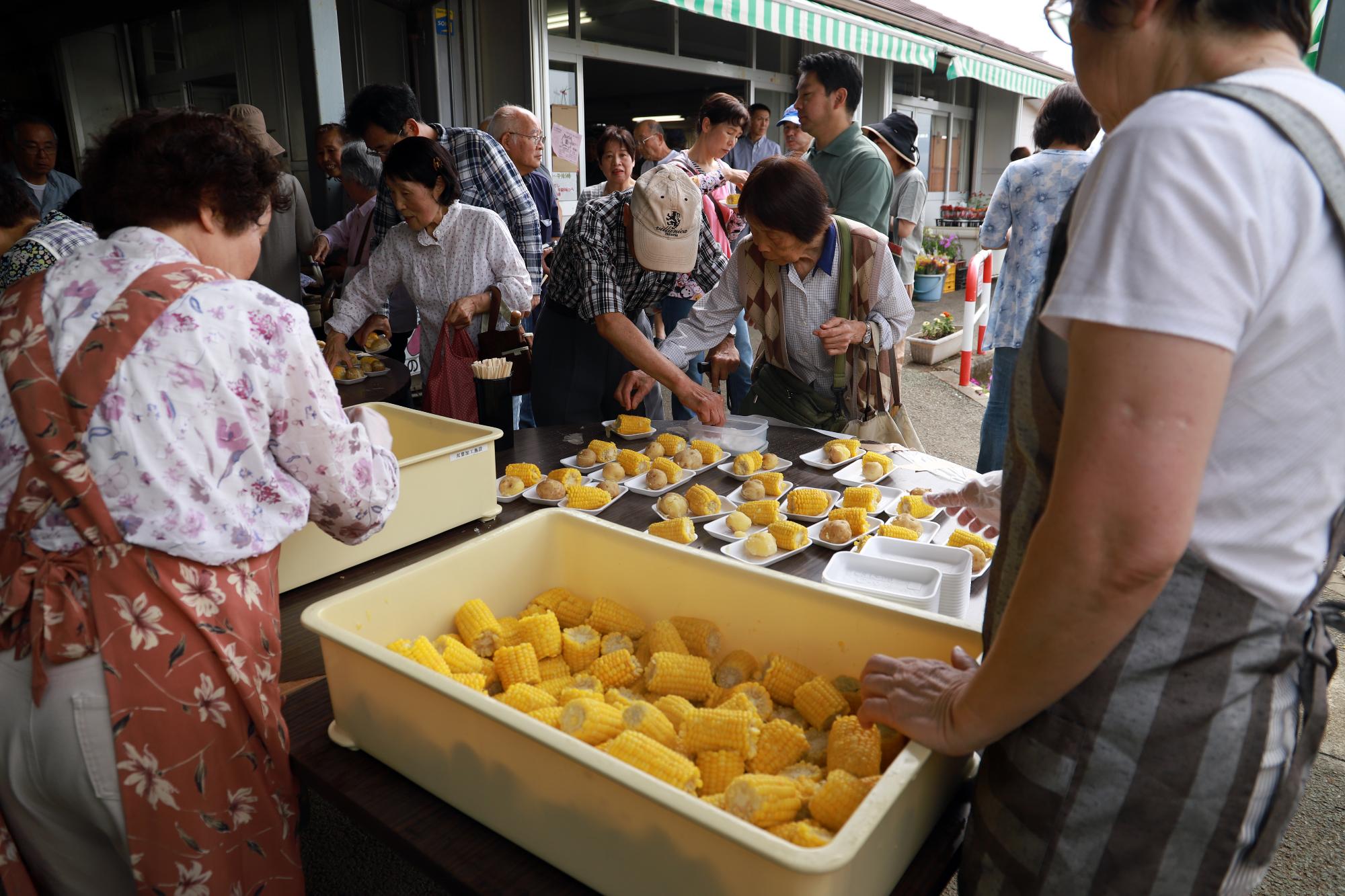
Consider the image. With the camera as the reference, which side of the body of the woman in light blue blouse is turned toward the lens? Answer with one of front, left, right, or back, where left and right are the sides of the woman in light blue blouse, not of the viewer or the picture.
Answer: back

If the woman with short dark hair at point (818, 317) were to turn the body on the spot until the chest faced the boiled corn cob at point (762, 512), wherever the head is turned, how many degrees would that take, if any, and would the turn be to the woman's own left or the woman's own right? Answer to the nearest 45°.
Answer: approximately 45° to the woman's own left

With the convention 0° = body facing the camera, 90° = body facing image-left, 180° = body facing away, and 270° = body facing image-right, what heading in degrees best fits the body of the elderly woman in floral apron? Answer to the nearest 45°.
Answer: approximately 225°

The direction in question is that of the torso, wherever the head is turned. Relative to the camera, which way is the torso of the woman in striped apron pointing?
to the viewer's left

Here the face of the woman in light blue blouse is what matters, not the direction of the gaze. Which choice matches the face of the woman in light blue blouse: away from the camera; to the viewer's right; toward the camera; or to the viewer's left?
away from the camera

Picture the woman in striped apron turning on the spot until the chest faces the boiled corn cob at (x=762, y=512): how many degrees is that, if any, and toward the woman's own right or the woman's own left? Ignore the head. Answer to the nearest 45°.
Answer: approximately 45° to the woman's own right
